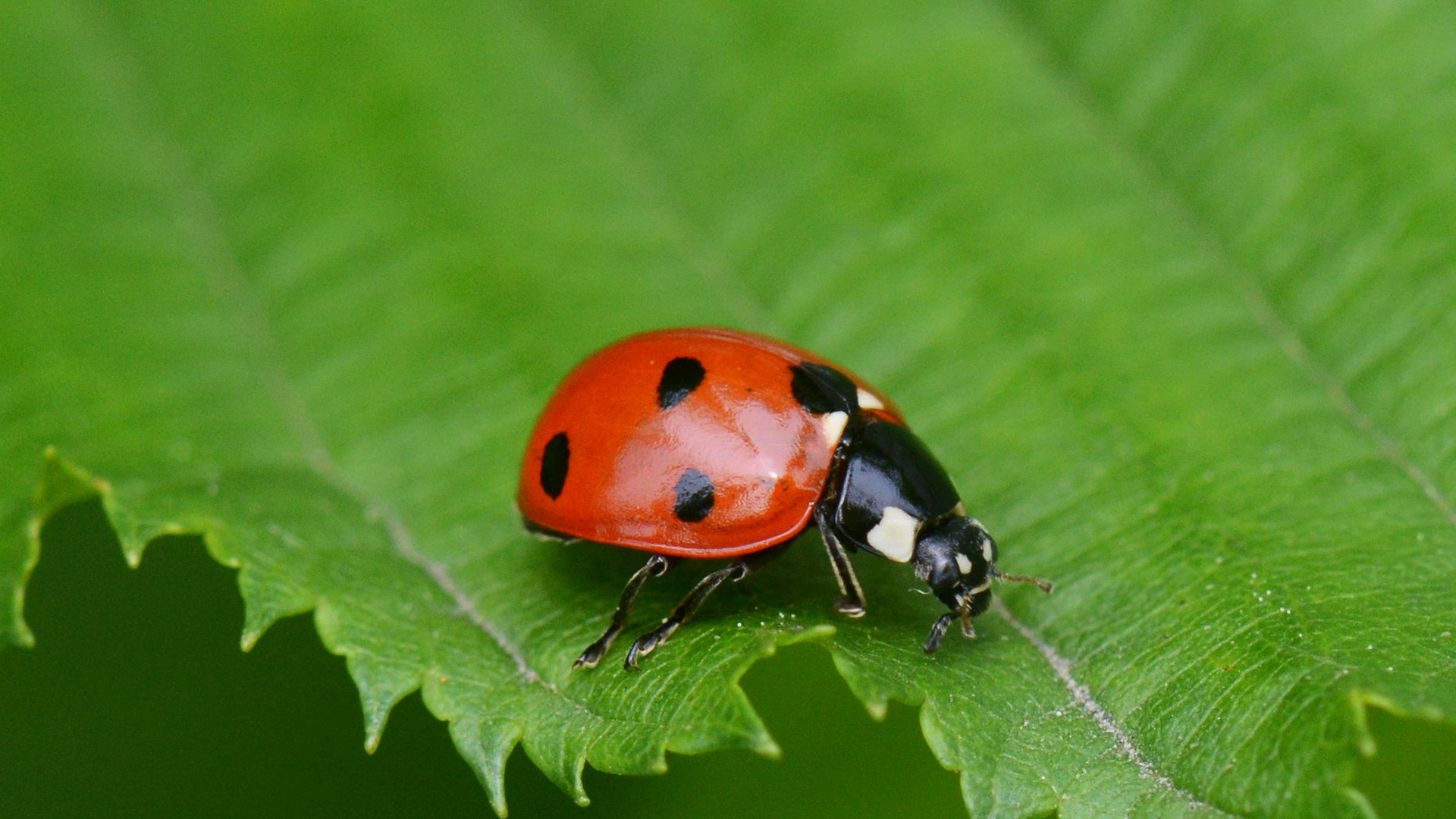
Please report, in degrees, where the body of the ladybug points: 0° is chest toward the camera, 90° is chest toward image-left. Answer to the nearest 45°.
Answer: approximately 270°
